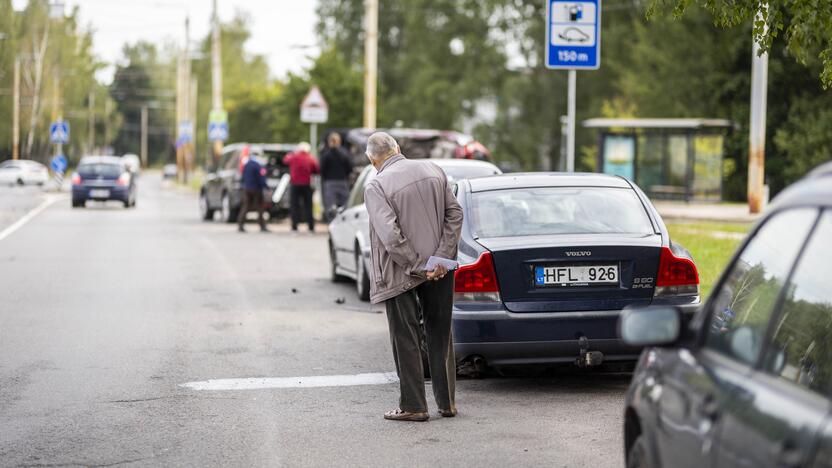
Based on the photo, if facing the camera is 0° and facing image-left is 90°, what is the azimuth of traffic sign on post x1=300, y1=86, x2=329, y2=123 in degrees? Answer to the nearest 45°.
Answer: approximately 0°

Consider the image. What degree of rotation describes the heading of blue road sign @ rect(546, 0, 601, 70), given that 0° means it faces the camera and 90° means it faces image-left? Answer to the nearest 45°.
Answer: approximately 0°

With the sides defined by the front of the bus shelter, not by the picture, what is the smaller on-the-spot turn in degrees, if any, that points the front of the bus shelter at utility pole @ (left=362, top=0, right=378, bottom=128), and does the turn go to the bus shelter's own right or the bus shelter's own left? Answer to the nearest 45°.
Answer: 0° — it already faces it

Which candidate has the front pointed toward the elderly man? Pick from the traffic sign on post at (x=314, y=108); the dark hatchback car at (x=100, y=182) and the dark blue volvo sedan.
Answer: the traffic sign on post

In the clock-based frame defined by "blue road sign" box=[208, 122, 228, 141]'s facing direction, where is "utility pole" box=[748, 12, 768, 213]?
The utility pole is roughly at 11 o'clock from the blue road sign.

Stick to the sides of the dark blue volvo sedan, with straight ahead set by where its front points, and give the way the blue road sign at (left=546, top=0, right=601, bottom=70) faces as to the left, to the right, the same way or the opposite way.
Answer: the opposite way

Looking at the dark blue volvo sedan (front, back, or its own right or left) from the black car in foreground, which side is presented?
back

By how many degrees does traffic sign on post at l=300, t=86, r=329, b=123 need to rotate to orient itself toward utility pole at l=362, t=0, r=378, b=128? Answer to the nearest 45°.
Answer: approximately 135° to its left
